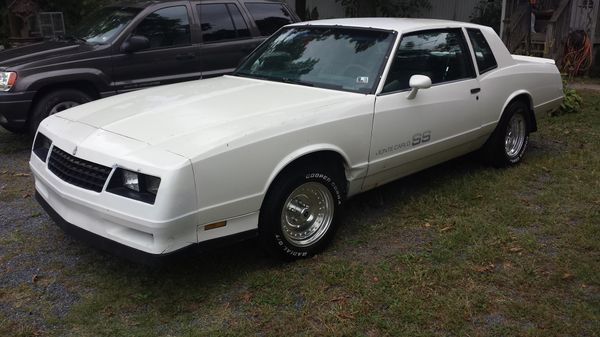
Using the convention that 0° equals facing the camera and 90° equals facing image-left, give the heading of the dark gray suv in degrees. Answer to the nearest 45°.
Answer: approximately 45°

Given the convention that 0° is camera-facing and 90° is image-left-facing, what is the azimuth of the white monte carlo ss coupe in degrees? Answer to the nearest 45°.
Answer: approximately 45°

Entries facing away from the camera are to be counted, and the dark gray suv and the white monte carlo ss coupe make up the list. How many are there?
0

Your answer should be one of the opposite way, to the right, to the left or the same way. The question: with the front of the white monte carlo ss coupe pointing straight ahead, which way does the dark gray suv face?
the same way

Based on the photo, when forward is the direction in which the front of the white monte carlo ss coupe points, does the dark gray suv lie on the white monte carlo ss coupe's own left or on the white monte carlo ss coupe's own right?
on the white monte carlo ss coupe's own right
